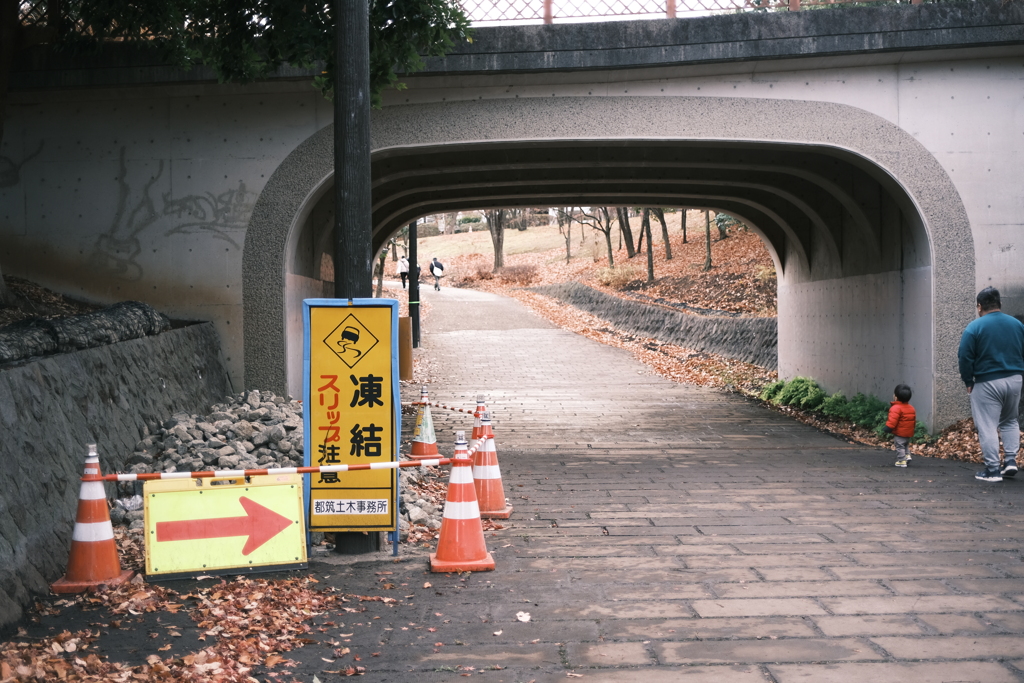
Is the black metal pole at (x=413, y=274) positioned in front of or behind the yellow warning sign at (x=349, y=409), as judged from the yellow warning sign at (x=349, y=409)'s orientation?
behind

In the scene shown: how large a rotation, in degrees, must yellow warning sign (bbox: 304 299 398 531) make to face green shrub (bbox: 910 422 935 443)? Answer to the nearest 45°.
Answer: approximately 135° to its left

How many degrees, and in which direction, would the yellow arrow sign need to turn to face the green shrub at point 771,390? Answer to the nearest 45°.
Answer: approximately 135° to its left

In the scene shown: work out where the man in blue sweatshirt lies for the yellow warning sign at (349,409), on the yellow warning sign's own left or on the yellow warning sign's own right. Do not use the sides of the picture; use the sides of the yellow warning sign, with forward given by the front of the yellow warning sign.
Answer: on the yellow warning sign's own left

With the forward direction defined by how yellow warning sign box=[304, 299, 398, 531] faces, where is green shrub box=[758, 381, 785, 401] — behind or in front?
behind

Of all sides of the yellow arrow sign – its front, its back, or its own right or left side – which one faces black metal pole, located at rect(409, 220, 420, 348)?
back

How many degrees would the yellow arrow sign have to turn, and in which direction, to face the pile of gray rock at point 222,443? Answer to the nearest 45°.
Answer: approximately 180°

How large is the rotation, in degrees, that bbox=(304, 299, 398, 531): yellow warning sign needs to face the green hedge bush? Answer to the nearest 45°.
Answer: approximately 135° to its left

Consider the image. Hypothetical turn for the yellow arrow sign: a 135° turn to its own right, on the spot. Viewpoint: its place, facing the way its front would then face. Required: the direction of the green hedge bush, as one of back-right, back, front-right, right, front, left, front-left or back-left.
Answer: right

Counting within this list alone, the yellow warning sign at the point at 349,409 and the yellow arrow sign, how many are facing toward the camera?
2

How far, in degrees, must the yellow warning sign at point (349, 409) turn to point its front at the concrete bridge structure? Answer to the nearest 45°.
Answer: approximately 180°

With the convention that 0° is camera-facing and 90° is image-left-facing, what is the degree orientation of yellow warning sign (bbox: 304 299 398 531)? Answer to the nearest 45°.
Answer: approximately 0°

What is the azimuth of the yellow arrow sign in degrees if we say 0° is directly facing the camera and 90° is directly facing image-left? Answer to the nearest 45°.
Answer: approximately 0°
